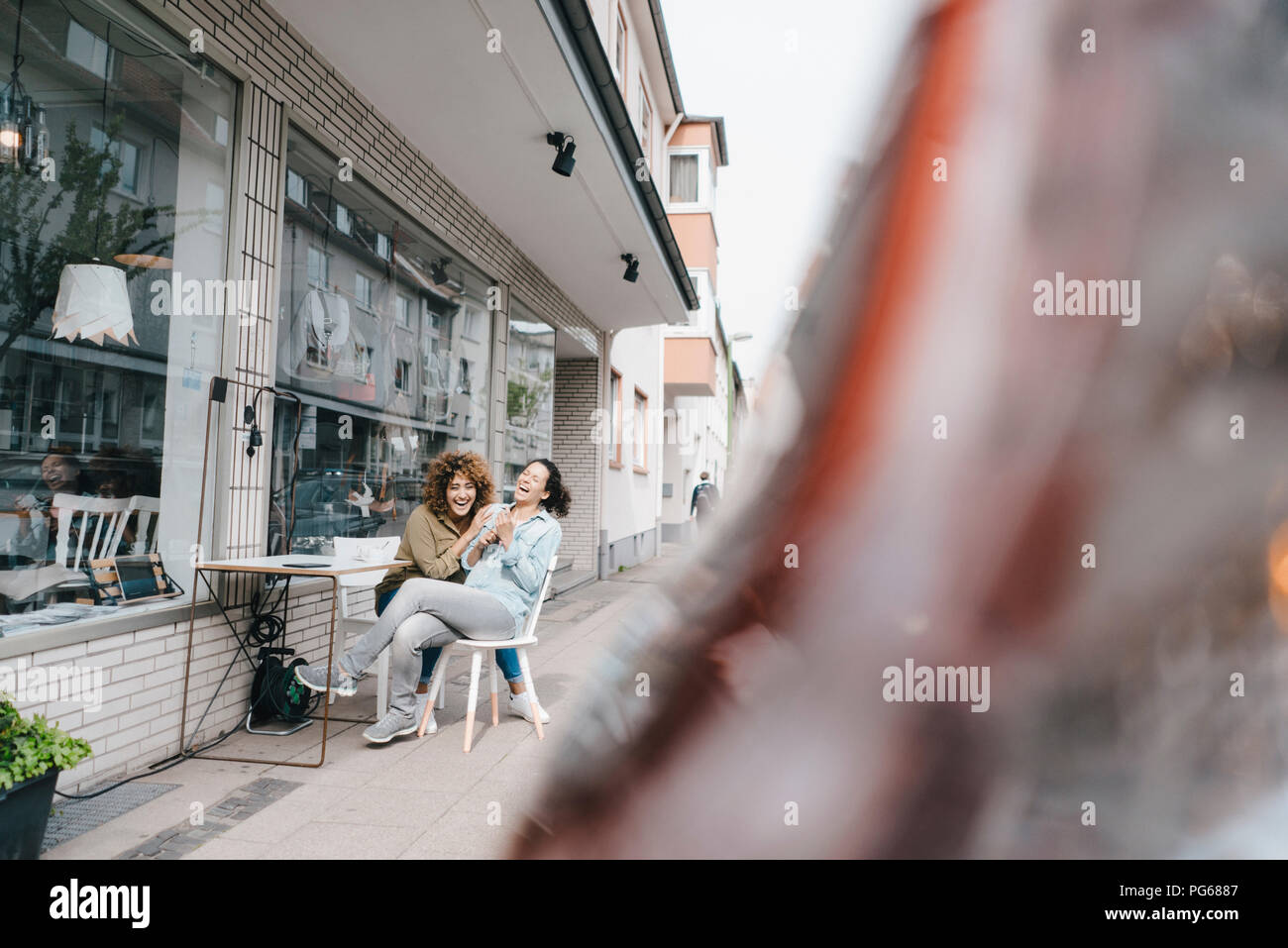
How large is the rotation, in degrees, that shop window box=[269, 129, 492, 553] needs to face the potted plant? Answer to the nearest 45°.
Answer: approximately 45° to its right

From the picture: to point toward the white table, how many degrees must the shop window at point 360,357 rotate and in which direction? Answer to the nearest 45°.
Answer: approximately 45° to its right

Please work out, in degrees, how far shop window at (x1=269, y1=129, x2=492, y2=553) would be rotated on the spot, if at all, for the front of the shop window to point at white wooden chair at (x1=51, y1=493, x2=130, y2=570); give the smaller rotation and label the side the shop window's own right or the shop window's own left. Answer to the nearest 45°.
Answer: approximately 90° to the shop window's own right

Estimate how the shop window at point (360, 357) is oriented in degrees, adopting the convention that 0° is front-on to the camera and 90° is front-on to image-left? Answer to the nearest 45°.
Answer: approximately 315°
